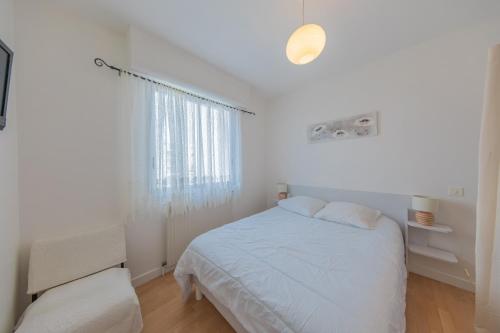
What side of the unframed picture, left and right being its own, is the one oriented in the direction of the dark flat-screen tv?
front

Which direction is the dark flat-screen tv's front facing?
to the viewer's right

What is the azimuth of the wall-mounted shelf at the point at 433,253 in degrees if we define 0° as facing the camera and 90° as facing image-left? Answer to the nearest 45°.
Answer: approximately 45°

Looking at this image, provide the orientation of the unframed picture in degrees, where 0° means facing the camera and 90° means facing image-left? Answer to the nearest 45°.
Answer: approximately 45°

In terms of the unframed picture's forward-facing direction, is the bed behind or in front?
in front

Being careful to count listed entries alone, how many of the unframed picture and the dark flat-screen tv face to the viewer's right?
1
